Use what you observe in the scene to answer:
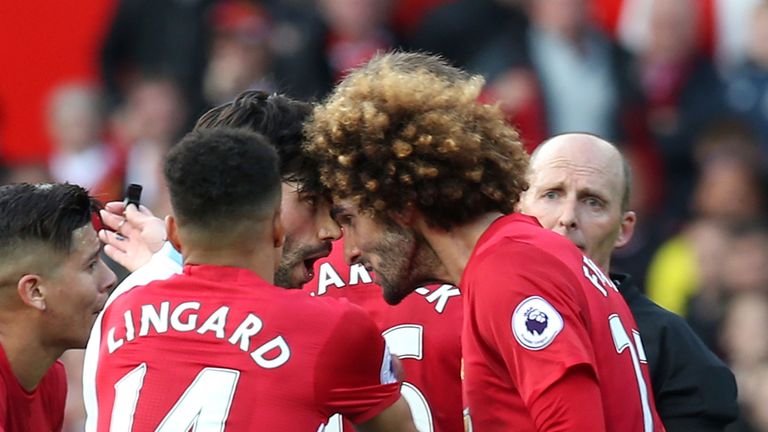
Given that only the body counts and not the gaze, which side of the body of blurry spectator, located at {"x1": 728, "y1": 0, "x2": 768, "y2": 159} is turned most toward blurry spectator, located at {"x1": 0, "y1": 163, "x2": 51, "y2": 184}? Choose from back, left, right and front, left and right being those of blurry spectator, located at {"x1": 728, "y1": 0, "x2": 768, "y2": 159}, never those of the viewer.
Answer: right

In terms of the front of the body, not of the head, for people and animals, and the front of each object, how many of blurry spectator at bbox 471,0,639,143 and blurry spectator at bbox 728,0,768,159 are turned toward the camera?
2

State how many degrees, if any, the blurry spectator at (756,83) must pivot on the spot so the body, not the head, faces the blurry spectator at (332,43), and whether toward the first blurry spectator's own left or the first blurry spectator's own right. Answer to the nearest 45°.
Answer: approximately 90° to the first blurry spectator's own right

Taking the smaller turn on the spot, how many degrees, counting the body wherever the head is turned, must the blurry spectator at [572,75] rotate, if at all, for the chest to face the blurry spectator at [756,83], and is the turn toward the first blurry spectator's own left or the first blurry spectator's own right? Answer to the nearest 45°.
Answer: approximately 90° to the first blurry spectator's own left

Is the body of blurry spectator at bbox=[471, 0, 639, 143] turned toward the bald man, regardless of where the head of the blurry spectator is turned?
yes

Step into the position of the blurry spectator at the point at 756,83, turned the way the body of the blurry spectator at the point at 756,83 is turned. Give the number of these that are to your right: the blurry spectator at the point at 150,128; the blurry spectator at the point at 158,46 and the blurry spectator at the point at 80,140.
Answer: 3

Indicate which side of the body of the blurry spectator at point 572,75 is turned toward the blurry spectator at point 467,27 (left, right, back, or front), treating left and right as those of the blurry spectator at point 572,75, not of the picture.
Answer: right

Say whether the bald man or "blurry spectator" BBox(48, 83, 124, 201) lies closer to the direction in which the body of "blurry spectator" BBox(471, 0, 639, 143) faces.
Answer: the bald man
